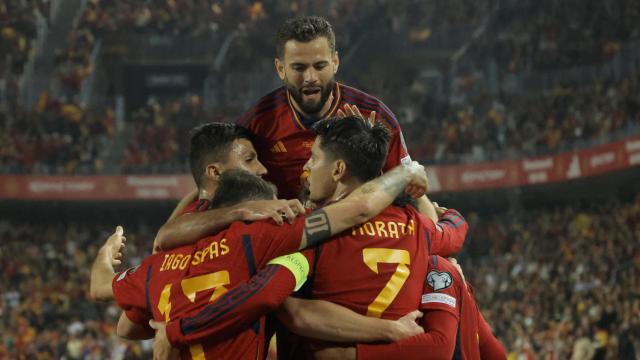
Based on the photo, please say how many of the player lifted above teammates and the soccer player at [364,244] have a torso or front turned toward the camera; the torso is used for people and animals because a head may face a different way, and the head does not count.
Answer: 1

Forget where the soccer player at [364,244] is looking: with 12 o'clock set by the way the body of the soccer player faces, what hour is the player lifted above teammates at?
The player lifted above teammates is roughly at 1 o'clock from the soccer player.

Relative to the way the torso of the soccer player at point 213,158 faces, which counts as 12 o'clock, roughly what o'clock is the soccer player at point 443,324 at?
the soccer player at point 443,324 is roughly at 1 o'clock from the soccer player at point 213,158.

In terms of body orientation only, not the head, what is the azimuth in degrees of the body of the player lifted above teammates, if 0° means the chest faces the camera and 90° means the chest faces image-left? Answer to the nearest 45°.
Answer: approximately 0°

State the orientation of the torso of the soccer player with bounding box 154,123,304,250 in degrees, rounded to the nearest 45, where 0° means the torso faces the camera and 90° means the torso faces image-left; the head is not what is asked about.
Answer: approximately 270°

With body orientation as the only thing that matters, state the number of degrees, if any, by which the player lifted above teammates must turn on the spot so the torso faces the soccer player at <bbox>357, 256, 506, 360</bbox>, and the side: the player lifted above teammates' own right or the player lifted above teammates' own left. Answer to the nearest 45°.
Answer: approximately 45° to the player lifted above teammates' own left

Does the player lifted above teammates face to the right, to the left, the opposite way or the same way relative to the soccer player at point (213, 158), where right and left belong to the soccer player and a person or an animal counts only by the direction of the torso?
to the right

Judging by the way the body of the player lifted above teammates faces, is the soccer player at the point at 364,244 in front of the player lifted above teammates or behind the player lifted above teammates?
in front

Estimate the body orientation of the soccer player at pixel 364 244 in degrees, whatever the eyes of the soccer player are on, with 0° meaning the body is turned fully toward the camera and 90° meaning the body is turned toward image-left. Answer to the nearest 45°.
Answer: approximately 135°
